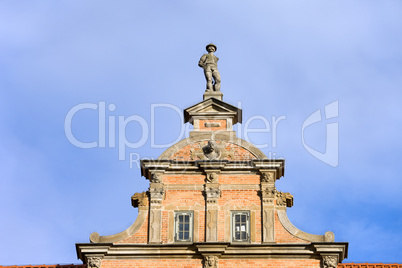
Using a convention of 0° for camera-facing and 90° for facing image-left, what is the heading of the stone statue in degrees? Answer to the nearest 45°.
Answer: approximately 0°
